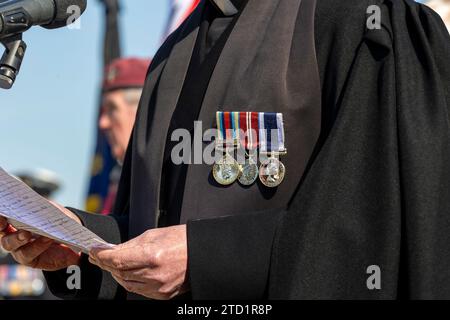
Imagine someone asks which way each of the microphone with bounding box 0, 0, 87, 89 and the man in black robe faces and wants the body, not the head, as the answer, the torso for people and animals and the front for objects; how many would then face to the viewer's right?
1

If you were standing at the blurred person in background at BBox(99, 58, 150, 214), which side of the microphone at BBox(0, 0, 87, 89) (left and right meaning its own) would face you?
left

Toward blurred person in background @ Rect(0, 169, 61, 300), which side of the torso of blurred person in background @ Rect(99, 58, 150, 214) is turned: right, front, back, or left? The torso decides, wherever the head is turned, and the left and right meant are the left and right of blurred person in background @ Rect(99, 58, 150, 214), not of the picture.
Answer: right

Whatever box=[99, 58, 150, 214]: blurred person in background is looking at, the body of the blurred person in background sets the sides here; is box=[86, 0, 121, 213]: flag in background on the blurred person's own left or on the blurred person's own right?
on the blurred person's own right

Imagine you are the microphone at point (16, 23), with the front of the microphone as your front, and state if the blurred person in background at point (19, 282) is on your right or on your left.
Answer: on your left

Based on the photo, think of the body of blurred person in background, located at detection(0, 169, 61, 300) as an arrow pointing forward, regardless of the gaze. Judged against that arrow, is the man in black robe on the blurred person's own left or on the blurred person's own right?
on the blurred person's own left

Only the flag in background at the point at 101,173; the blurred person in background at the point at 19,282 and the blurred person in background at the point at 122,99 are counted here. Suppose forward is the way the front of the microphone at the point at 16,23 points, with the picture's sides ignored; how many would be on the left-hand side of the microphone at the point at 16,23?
3
